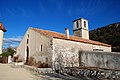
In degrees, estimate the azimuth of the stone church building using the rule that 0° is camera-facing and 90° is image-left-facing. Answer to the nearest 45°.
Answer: approximately 45°

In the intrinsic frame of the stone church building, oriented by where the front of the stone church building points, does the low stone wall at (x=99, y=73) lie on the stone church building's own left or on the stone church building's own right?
on the stone church building's own left
